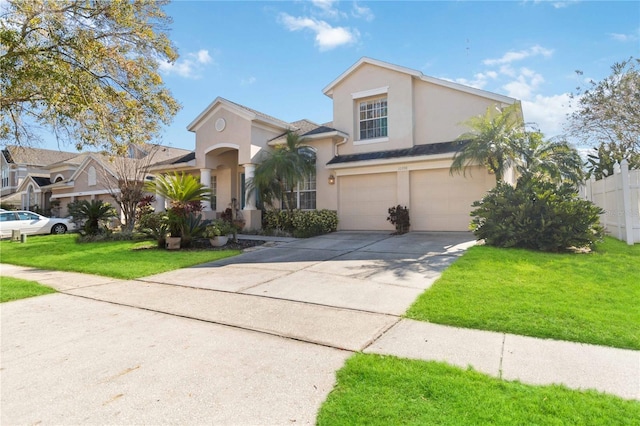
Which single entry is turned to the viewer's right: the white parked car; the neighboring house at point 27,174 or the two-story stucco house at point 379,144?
the white parked car

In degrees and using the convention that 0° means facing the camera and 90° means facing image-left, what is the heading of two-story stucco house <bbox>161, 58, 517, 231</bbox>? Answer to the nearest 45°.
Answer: approximately 45°

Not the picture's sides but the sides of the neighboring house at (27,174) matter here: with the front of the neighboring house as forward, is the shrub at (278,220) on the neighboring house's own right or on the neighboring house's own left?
on the neighboring house's own left

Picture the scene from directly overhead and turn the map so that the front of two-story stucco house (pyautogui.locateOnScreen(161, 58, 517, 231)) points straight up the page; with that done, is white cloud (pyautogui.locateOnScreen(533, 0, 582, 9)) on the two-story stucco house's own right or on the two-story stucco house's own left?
on the two-story stucco house's own left

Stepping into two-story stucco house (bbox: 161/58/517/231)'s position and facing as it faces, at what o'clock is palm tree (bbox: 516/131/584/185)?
The palm tree is roughly at 9 o'clock from the two-story stucco house.

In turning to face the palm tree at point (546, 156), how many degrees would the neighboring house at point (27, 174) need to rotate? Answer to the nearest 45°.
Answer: approximately 45° to its left

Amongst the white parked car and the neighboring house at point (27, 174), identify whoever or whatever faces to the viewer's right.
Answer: the white parked car

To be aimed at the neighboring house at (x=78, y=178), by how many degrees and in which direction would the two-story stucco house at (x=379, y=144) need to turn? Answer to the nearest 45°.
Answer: approximately 90° to its right

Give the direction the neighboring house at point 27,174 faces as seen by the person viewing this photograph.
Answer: facing the viewer and to the left of the viewer

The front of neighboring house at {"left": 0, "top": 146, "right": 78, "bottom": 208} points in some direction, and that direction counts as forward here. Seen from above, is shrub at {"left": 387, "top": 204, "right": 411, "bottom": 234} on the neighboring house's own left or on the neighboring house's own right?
on the neighboring house's own left

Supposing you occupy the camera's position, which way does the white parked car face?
facing to the right of the viewer

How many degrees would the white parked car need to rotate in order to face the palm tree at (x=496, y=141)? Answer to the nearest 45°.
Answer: approximately 45° to its right
